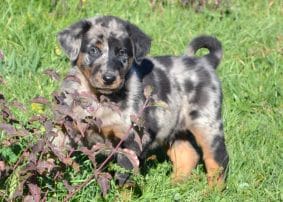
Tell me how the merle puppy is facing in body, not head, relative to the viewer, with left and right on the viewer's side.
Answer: facing the viewer and to the left of the viewer

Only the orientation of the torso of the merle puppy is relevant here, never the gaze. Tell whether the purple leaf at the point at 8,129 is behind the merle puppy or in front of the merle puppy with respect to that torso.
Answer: in front
